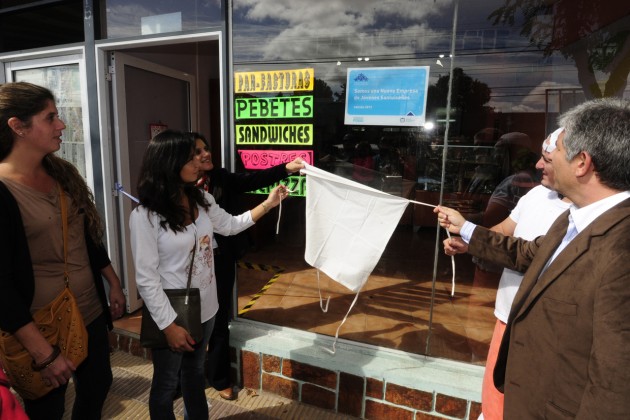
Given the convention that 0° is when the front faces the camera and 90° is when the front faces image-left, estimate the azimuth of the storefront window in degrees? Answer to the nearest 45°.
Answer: approximately 0°

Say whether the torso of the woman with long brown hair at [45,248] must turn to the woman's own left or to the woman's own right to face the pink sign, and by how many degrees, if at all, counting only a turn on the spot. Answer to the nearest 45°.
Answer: approximately 90° to the woman's own left

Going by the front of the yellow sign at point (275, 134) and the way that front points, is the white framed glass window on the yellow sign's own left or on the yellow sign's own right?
on the yellow sign's own right

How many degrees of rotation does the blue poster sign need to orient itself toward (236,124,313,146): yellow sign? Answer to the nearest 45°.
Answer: approximately 90° to its right

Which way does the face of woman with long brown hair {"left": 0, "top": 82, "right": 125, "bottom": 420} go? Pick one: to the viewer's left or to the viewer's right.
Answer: to the viewer's right

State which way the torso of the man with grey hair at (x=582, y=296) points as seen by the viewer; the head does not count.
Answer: to the viewer's left

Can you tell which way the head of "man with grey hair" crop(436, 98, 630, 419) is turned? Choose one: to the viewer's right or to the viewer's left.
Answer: to the viewer's left

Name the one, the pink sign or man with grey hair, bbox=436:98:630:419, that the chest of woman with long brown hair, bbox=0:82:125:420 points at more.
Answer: the man with grey hair
